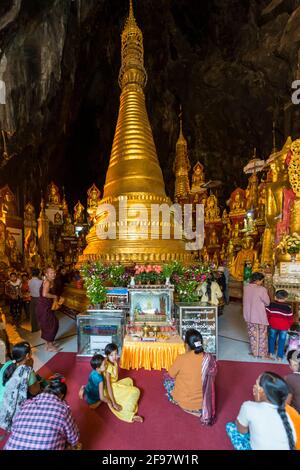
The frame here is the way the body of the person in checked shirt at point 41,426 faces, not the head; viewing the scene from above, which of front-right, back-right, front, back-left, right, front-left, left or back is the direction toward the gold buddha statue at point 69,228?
front-left

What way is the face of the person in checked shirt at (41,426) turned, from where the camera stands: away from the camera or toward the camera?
away from the camera

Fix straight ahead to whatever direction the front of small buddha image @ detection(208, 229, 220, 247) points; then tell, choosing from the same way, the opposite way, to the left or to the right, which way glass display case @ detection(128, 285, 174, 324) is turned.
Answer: the same way

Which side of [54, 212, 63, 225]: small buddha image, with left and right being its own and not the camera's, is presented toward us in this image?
front

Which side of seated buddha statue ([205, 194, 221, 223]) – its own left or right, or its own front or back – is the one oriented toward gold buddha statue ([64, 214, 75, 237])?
right

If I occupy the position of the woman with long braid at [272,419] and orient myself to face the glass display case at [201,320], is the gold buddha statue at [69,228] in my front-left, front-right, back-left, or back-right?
front-left

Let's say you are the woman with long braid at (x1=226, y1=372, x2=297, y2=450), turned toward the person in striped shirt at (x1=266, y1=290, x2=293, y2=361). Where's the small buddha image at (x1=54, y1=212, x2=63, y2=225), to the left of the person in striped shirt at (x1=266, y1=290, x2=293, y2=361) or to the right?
left

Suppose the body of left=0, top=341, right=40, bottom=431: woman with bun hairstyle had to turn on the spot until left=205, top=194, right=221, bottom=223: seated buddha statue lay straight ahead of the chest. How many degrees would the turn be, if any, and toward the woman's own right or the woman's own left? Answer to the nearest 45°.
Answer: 0° — they already face it

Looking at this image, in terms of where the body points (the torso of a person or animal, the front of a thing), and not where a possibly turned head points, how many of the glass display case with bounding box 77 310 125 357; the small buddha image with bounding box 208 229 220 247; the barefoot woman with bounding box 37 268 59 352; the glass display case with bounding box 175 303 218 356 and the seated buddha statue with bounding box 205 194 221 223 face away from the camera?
0

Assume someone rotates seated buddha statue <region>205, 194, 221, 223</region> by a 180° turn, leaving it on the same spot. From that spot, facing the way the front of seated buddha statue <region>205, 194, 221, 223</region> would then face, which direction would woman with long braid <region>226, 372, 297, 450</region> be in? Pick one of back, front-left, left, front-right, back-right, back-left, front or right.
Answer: back

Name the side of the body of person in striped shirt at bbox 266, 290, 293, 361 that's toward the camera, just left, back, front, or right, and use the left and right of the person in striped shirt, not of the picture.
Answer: back

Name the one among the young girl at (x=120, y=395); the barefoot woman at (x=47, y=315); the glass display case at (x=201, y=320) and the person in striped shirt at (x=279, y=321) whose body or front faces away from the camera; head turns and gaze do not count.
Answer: the person in striped shirt

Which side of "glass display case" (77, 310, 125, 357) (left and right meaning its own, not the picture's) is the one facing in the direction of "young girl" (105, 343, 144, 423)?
front

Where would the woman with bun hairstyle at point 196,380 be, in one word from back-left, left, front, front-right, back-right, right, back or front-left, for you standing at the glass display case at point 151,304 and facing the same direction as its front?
front

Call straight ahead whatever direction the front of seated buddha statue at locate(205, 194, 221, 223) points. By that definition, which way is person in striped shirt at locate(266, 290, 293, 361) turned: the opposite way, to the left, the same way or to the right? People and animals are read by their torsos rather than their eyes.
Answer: the opposite way

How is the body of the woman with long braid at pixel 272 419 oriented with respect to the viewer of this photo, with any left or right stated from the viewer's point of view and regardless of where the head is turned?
facing away from the viewer and to the left of the viewer
